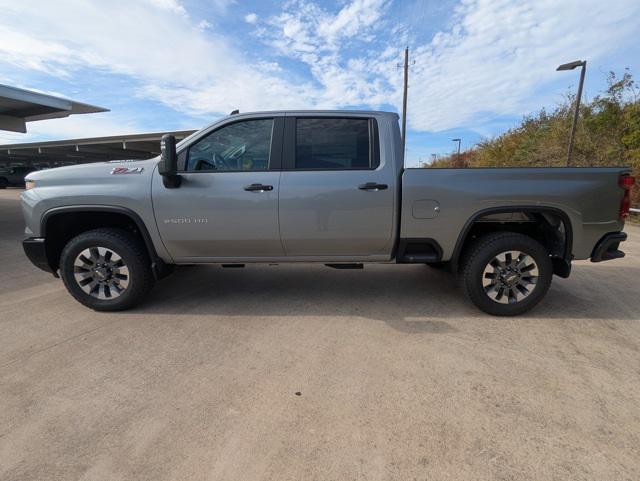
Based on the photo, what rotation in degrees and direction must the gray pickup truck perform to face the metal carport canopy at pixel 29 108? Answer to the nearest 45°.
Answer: approximately 45° to its right

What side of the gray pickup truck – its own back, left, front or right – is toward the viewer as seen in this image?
left

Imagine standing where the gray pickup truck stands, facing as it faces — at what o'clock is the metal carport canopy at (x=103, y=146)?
The metal carport canopy is roughly at 2 o'clock from the gray pickup truck.
